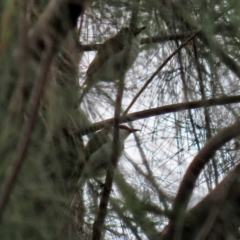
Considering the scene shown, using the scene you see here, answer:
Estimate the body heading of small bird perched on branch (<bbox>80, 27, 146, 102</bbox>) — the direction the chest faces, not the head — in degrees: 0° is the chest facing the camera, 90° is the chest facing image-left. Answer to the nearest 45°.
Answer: approximately 270°

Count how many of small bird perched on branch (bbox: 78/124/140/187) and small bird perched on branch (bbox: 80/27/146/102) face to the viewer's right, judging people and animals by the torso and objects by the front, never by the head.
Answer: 2

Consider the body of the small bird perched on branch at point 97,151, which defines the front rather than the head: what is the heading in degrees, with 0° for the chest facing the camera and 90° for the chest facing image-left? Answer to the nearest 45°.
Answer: approximately 270°
